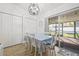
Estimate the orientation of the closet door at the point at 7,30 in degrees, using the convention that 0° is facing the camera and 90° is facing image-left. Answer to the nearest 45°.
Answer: approximately 315°

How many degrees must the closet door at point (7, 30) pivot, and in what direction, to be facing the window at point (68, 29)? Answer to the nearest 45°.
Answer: approximately 45° to its left
